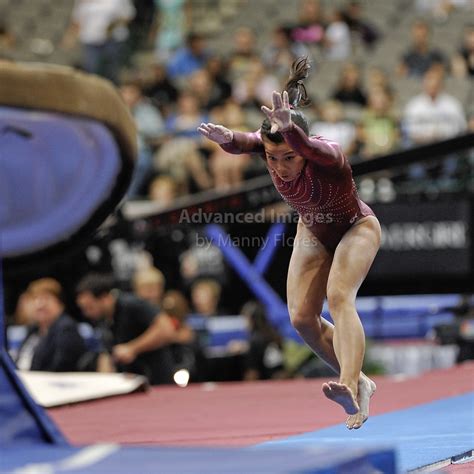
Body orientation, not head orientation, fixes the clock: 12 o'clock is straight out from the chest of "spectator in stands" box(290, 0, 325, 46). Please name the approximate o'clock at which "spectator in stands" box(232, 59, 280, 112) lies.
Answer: "spectator in stands" box(232, 59, 280, 112) is roughly at 1 o'clock from "spectator in stands" box(290, 0, 325, 46).

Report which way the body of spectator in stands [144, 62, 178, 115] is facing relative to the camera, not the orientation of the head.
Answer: toward the camera

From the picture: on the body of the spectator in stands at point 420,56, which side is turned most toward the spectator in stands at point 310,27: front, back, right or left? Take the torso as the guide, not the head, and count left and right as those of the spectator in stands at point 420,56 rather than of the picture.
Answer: right

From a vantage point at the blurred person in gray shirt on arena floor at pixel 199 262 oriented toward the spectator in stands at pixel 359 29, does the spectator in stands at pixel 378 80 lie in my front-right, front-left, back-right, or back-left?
front-right

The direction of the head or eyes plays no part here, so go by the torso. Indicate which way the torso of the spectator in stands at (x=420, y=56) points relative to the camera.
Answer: toward the camera

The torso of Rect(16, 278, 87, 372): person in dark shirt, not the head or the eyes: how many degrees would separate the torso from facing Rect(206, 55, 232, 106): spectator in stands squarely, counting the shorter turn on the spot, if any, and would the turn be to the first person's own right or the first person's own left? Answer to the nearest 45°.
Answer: approximately 180°

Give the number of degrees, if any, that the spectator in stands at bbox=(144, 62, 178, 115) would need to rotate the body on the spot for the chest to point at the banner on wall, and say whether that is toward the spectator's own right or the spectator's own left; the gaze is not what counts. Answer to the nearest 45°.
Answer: approximately 45° to the spectator's own left

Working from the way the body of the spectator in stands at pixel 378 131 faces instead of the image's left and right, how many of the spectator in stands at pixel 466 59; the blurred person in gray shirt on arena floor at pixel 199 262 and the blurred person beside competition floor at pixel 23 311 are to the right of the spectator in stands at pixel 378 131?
2

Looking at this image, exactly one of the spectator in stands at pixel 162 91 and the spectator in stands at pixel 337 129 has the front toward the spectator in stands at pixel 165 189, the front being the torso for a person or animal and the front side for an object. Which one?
the spectator in stands at pixel 162 91

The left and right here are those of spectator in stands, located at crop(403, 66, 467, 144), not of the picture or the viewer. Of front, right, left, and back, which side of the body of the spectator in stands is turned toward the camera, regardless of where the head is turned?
front

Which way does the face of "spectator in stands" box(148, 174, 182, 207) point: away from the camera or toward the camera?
toward the camera
